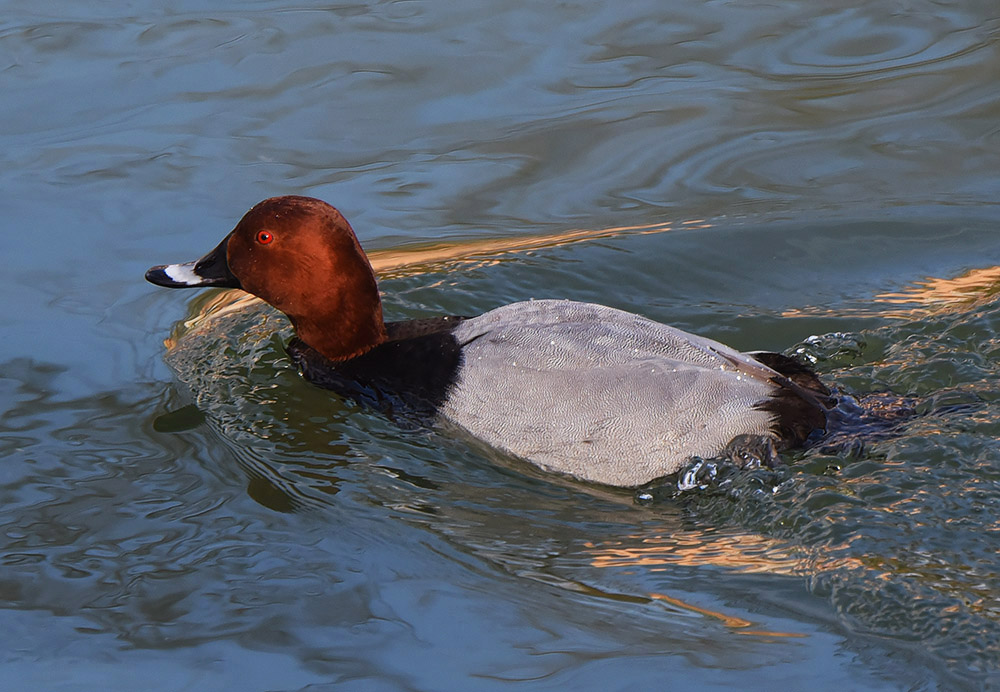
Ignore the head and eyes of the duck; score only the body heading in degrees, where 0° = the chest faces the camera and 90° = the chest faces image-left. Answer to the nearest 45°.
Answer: approximately 90°
